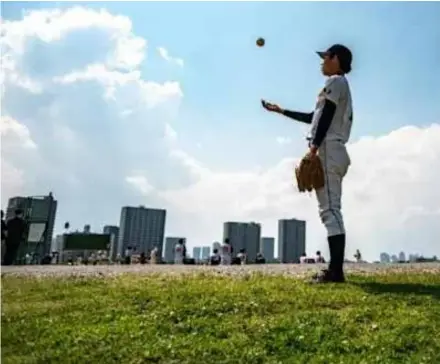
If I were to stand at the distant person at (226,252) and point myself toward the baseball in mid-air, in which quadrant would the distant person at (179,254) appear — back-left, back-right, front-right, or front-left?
back-right

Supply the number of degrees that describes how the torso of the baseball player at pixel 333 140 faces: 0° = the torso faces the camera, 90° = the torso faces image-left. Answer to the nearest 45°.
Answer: approximately 90°

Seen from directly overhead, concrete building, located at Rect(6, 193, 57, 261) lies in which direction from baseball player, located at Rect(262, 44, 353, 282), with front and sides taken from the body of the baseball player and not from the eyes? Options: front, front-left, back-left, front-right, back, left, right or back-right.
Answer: front-right

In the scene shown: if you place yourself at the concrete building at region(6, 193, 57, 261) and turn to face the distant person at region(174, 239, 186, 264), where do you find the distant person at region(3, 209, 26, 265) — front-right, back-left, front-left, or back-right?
back-right

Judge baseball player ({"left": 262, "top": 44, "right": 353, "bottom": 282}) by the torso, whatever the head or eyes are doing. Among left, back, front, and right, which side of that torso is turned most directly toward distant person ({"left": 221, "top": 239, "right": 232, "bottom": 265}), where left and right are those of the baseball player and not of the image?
right

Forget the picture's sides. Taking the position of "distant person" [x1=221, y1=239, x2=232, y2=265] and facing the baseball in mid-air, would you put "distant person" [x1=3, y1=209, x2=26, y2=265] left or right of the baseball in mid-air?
right

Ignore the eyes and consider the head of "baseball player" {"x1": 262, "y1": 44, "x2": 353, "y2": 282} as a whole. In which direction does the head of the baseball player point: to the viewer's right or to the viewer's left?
to the viewer's left

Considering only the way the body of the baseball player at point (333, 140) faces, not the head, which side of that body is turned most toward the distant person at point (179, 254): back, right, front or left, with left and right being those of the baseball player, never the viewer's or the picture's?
right
